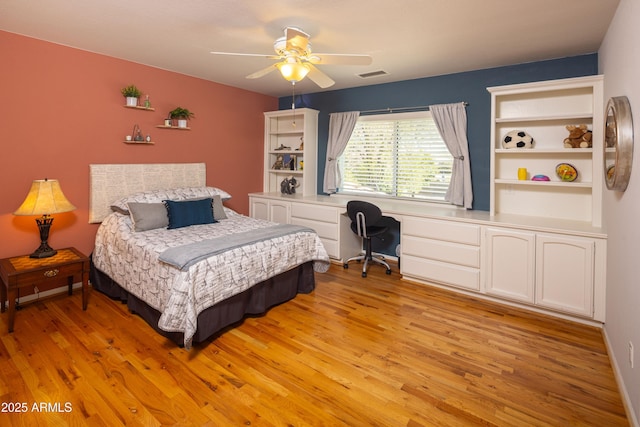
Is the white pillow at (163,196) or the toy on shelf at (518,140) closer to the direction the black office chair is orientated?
the toy on shelf

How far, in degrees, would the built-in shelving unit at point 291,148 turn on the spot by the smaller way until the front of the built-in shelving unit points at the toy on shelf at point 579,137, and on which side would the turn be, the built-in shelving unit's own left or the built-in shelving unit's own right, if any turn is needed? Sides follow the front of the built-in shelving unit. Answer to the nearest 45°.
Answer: approximately 90° to the built-in shelving unit's own left

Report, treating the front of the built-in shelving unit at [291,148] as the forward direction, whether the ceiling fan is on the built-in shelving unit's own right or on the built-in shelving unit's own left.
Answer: on the built-in shelving unit's own left

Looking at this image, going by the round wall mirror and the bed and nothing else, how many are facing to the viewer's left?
1

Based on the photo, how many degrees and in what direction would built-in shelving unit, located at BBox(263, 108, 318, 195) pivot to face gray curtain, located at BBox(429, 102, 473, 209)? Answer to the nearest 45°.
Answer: approximately 90° to its left

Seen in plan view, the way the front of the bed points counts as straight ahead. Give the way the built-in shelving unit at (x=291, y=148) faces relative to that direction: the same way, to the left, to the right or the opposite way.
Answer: to the right

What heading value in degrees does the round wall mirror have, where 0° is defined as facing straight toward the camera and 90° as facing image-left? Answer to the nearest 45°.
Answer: approximately 90°

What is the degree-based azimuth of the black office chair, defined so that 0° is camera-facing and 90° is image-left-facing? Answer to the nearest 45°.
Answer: approximately 225°

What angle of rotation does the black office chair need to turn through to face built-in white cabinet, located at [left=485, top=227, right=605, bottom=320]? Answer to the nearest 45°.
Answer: approximately 90° to its right

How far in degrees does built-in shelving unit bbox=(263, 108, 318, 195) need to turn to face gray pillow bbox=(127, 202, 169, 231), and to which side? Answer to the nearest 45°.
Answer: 0° — it already faces it

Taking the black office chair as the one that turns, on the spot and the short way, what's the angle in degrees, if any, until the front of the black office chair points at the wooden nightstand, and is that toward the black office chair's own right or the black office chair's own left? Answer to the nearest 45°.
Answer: approximately 180°

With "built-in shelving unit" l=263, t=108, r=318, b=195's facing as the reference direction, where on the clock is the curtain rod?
The curtain rod is roughly at 9 o'clock from the built-in shelving unit.

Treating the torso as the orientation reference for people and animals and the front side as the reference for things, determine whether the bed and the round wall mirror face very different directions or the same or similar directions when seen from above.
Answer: very different directions

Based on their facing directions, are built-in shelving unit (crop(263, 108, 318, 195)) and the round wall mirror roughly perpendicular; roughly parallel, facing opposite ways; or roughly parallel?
roughly perpendicular

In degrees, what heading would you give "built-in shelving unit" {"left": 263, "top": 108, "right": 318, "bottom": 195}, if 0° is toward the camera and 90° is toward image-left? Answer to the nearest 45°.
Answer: approximately 45°
